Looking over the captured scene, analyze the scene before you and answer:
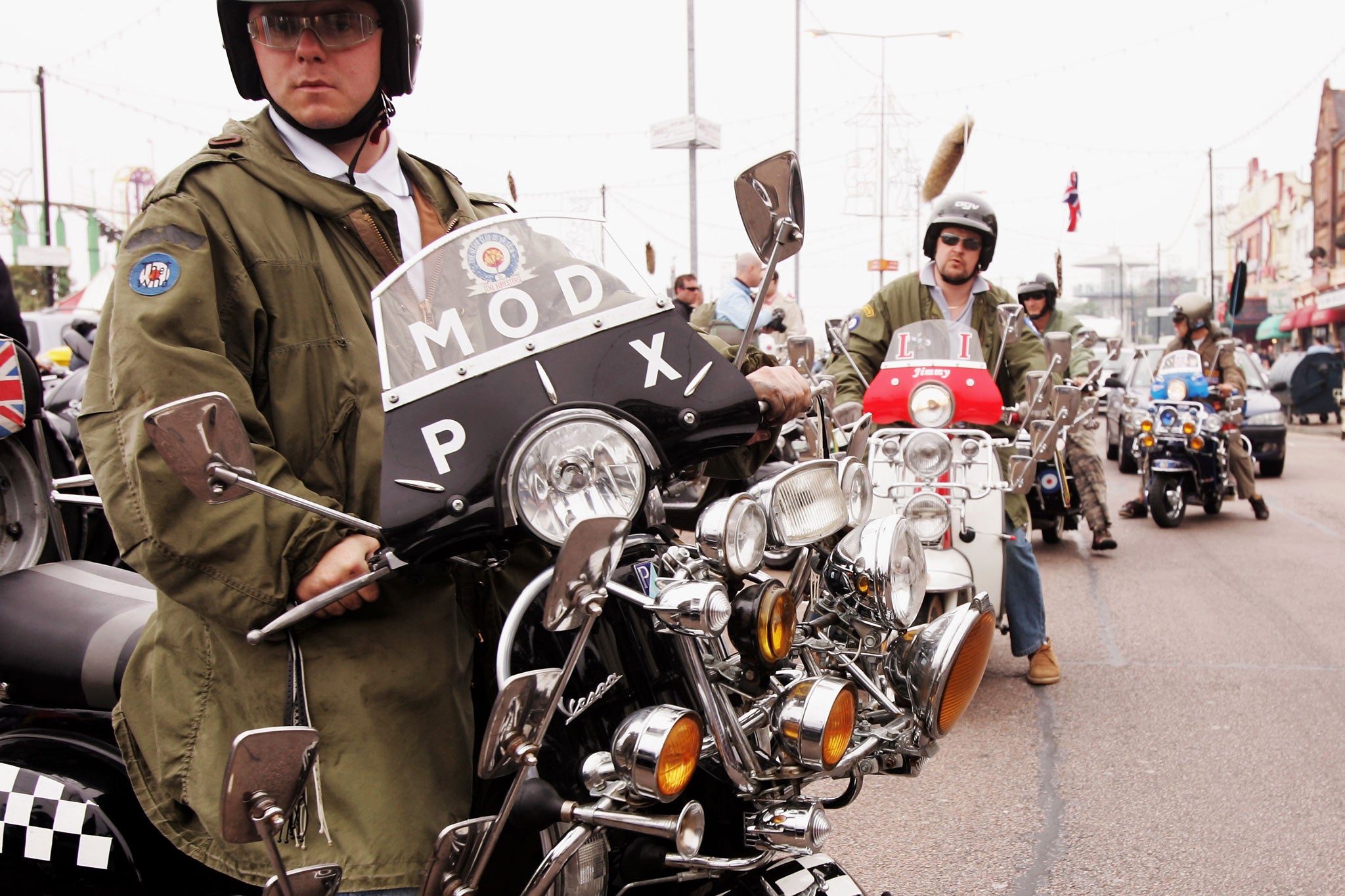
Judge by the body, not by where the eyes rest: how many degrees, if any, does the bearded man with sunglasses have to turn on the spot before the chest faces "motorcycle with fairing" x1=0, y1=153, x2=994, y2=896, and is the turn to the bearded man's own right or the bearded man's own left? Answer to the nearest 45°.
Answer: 0° — they already face it

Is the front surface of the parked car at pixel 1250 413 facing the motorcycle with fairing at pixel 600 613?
yes

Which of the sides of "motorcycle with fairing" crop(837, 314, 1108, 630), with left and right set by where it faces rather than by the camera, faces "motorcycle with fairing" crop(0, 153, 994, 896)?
front

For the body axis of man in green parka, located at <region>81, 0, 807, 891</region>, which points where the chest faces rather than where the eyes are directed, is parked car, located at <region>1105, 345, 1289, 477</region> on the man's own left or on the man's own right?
on the man's own left

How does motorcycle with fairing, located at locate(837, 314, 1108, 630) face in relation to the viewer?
toward the camera

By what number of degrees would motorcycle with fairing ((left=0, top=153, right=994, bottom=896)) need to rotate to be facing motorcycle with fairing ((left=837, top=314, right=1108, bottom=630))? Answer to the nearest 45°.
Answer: approximately 90° to its left

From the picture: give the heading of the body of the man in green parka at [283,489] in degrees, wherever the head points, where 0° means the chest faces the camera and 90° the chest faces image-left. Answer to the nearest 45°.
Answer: approximately 315°

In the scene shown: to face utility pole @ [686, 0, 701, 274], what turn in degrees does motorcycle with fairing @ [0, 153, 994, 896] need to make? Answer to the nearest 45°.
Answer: approximately 135° to its left

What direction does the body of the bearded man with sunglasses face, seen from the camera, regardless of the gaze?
toward the camera

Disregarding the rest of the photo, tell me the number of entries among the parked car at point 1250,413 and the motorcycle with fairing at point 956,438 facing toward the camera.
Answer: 2

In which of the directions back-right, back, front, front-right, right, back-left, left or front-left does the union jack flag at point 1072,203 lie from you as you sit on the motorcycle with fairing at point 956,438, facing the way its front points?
back

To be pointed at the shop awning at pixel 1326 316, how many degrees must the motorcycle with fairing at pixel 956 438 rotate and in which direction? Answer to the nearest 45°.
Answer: approximately 180°

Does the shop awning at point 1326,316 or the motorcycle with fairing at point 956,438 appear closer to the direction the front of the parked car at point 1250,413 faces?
the motorcycle with fairing
